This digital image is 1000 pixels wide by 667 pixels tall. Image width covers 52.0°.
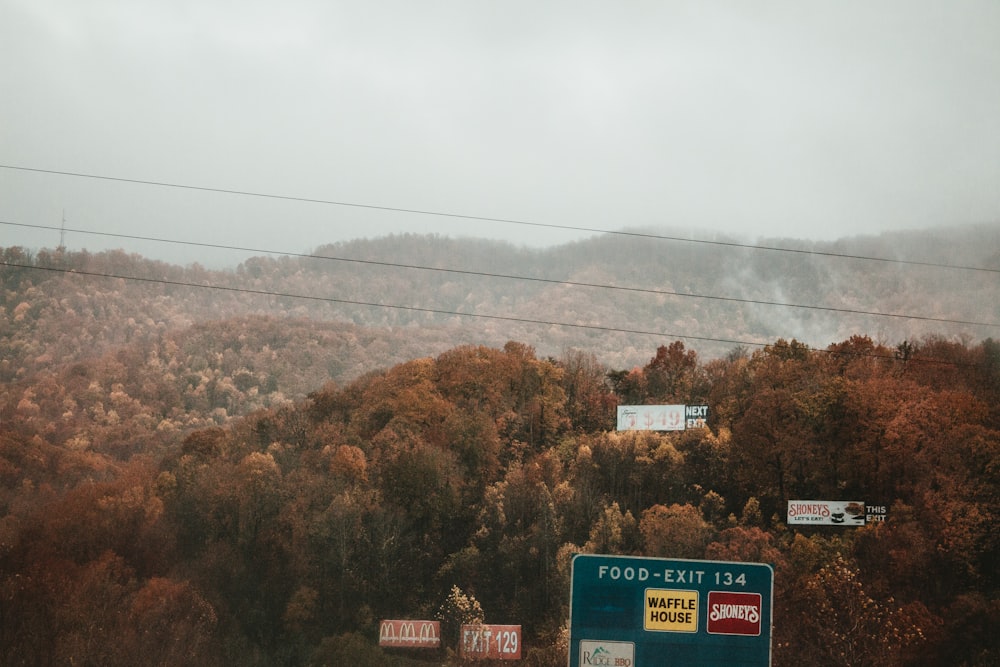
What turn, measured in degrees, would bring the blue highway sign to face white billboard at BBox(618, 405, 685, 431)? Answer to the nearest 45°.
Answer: approximately 180°

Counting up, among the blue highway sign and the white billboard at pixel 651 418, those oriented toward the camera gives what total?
2

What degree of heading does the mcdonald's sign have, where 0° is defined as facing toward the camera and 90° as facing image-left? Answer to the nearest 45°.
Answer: approximately 0°

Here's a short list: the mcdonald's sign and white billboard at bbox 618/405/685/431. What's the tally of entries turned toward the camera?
2
